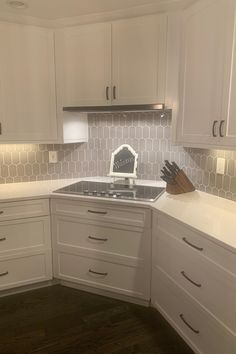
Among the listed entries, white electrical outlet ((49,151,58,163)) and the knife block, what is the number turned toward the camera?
1

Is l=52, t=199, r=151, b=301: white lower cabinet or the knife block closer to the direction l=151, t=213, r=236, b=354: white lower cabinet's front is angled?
the white lower cabinet

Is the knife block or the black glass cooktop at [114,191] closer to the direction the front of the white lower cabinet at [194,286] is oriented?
the black glass cooktop

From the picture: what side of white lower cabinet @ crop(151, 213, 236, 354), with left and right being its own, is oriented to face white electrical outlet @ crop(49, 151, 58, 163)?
right

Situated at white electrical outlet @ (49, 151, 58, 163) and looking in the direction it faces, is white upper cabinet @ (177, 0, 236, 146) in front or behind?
in front

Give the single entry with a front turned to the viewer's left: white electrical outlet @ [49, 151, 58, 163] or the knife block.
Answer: the knife block

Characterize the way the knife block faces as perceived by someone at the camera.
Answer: facing to the left of the viewer

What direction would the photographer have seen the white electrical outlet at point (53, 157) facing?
facing the viewer

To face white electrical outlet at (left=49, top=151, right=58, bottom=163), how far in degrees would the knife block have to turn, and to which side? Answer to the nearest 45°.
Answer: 0° — it already faces it

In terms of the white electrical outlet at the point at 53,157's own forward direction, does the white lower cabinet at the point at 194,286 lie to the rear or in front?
in front

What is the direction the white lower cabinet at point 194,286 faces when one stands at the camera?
facing the viewer and to the left of the viewer
